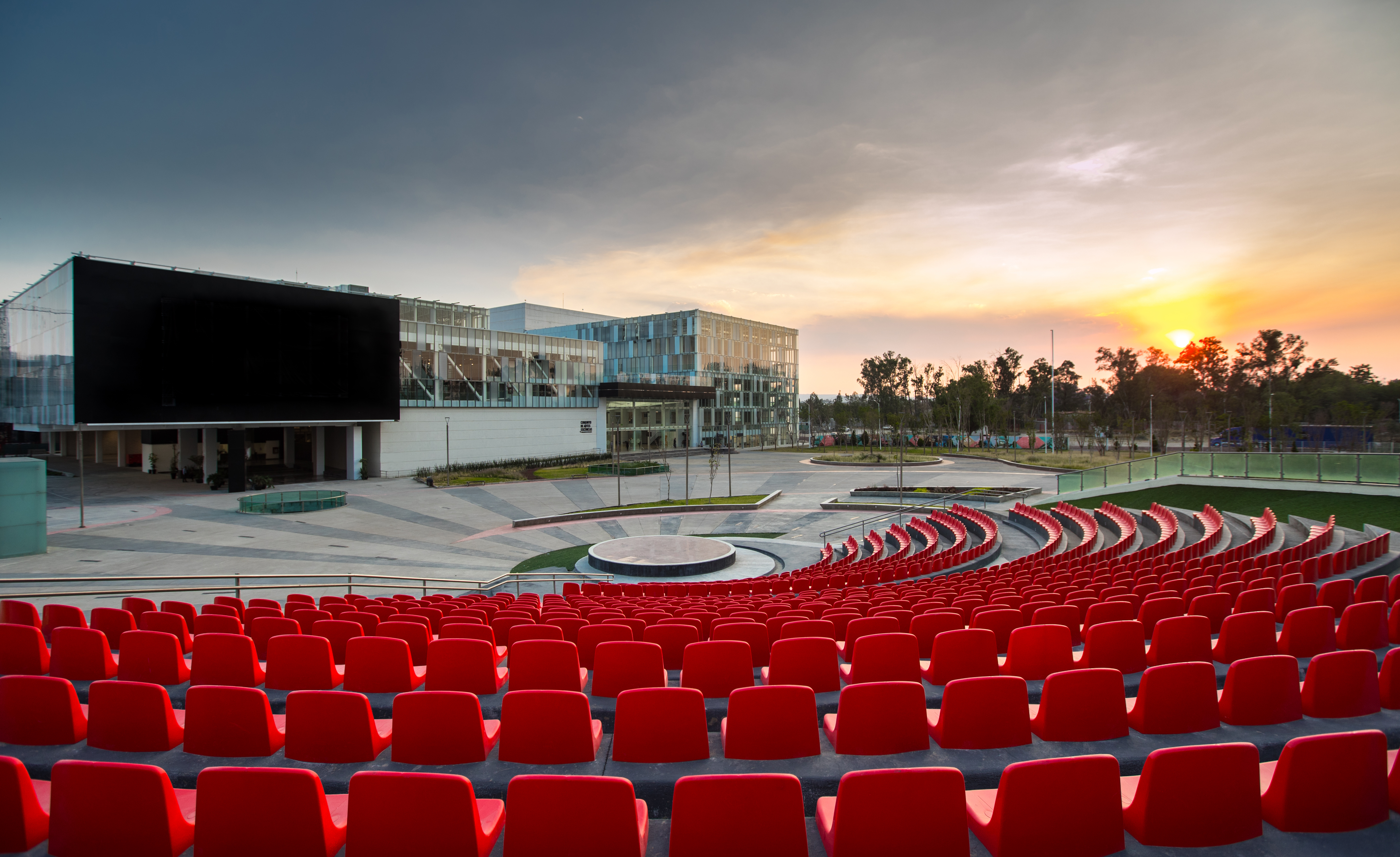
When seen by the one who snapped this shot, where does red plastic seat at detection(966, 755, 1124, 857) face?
facing away from the viewer and to the left of the viewer

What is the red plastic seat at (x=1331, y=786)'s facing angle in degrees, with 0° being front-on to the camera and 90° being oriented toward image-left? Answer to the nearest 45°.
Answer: approximately 135°

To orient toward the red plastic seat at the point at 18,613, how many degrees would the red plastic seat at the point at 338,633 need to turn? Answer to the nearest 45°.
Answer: approximately 45° to its left

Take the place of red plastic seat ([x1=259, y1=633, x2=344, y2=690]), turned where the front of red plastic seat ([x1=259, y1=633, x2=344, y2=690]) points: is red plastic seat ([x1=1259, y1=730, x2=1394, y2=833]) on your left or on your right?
on your right

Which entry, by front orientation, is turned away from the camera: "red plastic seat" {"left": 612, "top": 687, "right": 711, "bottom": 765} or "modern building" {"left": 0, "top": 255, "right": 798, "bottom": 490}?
the red plastic seat

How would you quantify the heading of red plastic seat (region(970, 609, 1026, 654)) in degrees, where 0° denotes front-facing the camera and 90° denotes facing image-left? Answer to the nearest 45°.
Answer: approximately 135°

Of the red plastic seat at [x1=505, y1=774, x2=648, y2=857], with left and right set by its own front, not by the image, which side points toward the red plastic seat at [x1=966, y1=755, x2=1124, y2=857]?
right

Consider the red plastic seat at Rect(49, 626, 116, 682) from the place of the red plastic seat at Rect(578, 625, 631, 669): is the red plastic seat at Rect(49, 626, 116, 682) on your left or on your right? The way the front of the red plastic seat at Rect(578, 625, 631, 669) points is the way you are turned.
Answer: on your left

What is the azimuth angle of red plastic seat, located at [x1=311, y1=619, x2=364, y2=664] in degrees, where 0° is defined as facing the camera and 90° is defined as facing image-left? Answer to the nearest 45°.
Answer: approximately 180°

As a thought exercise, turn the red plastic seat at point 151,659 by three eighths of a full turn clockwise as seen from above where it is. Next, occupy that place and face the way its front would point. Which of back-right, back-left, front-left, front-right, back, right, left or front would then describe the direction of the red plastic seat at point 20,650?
back-right

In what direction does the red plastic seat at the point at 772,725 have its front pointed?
away from the camera

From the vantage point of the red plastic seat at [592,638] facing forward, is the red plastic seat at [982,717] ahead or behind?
behind

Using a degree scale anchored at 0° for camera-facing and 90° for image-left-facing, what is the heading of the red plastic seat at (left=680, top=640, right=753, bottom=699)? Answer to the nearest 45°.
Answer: approximately 180°

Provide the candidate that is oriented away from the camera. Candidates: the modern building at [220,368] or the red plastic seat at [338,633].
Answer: the red plastic seat

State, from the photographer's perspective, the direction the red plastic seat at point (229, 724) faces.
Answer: facing away from the viewer and to the right of the viewer
